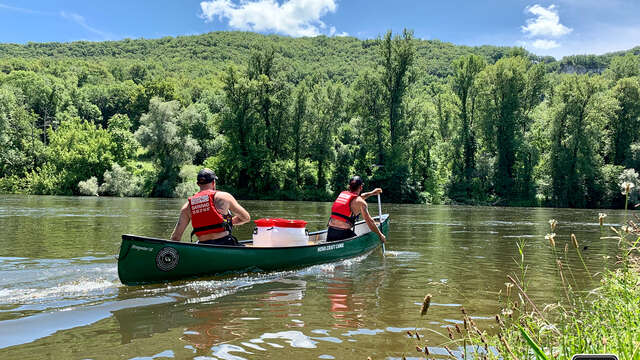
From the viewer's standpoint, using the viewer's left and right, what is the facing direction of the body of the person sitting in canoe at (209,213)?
facing away from the viewer and to the right of the viewer

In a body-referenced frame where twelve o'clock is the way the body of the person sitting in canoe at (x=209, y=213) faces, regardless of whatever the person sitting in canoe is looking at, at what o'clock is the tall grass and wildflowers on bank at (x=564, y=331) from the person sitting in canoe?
The tall grass and wildflowers on bank is roughly at 4 o'clock from the person sitting in canoe.

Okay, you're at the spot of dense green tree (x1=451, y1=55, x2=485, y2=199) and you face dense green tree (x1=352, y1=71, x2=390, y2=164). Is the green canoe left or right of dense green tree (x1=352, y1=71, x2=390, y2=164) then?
left

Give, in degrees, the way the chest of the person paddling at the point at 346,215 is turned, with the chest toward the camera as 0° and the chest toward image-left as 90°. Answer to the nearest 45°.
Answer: approximately 225°

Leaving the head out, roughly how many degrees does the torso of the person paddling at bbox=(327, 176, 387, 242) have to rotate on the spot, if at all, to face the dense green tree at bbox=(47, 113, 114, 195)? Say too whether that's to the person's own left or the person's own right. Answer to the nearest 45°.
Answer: approximately 90° to the person's own left

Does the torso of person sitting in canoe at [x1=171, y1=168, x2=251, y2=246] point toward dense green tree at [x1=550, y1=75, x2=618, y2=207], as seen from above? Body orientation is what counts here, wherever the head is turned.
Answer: yes

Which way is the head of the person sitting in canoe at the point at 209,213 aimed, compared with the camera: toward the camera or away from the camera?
away from the camera

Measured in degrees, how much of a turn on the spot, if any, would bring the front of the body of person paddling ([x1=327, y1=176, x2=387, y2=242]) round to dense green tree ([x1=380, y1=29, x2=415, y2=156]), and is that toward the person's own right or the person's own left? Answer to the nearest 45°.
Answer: approximately 45° to the person's own left

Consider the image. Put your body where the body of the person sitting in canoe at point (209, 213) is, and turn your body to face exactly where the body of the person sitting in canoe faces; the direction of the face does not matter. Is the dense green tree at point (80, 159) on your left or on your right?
on your left

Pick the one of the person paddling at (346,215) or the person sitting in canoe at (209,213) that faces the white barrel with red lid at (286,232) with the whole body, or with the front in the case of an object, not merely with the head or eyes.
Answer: the person sitting in canoe

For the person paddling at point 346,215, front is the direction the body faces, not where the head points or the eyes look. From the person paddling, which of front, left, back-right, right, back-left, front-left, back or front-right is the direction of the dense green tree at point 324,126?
front-left

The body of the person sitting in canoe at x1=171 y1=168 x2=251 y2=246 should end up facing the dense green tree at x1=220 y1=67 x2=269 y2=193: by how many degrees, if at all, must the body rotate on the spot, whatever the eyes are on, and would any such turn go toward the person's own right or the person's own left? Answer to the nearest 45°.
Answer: approximately 45° to the person's own left
